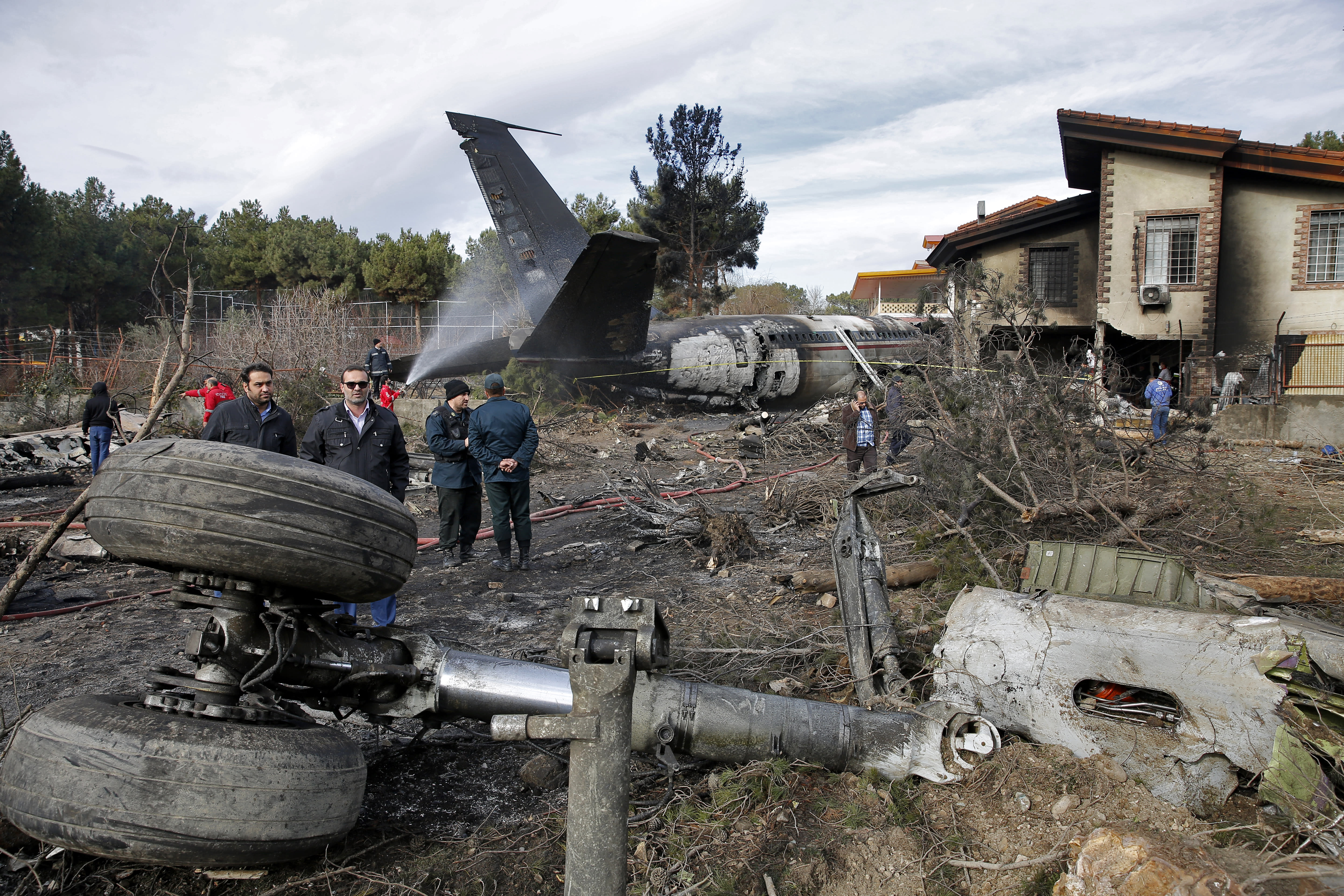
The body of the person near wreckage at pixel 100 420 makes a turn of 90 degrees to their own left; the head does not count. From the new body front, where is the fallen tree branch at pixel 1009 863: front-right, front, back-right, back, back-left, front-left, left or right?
left

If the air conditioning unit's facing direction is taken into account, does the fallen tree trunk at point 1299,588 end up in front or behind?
in front

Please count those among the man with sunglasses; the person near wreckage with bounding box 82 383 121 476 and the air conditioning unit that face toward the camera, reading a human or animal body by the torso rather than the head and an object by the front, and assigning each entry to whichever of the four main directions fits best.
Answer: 2

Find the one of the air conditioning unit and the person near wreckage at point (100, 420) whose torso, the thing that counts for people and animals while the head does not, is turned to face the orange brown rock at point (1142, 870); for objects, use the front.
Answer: the air conditioning unit

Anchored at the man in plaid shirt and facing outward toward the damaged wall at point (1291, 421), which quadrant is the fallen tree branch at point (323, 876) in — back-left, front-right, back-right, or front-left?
back-right

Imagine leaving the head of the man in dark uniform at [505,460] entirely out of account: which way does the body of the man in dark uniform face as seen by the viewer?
away from the camera

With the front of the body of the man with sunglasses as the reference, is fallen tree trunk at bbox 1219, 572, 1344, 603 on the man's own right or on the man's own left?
on the man's own left

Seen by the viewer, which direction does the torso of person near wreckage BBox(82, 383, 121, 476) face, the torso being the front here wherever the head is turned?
away from the camera

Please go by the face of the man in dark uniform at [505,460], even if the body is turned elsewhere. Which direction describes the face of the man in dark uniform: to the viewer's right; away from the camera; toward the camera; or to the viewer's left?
away from the camera
